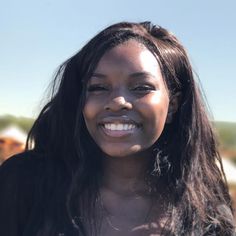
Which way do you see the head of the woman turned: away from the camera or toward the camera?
toward the camera

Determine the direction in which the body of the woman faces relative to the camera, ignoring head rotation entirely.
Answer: toward the camera
